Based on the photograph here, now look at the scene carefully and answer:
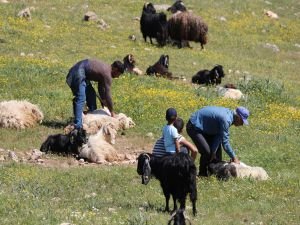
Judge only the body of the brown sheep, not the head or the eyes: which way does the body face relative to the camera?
to the viewer's left

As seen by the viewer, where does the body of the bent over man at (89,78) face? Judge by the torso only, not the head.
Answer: to the viewer's right

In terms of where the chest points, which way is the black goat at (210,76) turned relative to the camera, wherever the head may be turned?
to the viewer's right

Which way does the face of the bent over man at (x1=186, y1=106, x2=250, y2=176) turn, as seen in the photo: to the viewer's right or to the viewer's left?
to the viewer's right

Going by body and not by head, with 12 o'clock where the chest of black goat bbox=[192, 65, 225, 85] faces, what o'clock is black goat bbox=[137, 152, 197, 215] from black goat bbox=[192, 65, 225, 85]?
black goat bbox=[137, 152, 197, 215] is roughly at 3 o'clock from black goat bbox=[192, 65, 225, 85].

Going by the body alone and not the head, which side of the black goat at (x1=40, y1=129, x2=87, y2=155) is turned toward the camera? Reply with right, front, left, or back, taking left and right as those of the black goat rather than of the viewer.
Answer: right

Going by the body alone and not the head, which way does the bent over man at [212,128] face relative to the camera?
to the viewer's right

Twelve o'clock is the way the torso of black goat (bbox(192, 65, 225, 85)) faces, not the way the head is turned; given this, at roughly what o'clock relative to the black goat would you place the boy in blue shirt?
The boy in blue shirt is roughly at 3 o'clock from the black goat.
